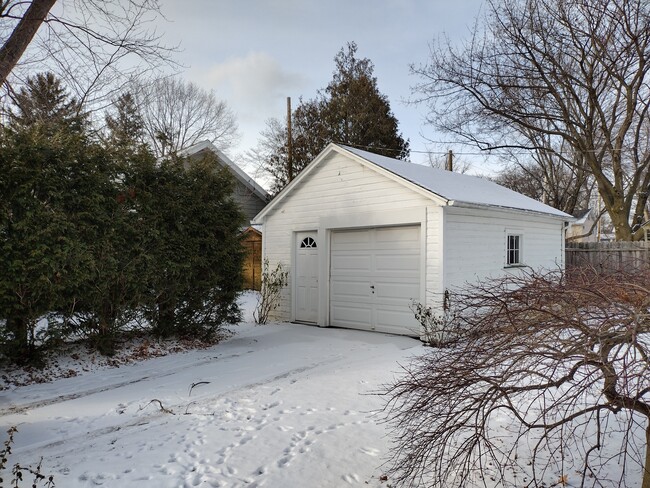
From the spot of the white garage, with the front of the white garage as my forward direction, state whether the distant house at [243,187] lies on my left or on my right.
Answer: on my right

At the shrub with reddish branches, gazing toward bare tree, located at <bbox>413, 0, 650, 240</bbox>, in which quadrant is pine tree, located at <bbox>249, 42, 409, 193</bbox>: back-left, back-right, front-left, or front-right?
front-left

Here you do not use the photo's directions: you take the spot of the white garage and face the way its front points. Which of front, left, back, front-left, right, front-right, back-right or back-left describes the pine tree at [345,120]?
back-right

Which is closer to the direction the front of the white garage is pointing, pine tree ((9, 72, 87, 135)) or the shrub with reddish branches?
the shrub with reddish branches

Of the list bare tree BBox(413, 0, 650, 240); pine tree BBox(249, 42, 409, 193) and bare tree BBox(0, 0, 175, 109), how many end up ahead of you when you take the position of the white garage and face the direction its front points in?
1

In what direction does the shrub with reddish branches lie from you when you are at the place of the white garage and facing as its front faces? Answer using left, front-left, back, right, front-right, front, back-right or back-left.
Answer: front-left

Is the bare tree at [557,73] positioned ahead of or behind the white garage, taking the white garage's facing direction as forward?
behind

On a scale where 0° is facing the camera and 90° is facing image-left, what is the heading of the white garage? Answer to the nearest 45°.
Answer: approximately 45°

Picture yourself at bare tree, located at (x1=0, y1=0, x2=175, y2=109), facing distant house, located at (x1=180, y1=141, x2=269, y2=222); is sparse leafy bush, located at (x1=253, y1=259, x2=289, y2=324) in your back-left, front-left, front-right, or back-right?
front-right

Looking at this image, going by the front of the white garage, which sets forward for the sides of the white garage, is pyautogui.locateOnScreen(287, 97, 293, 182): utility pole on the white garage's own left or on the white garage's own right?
on the white garage's own right

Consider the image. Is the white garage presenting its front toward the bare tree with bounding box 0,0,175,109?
yes

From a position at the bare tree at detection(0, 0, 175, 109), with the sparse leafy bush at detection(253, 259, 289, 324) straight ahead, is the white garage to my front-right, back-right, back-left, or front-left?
front-right

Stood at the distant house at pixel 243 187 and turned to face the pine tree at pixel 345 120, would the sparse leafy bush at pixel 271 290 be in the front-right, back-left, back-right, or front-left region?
back-right

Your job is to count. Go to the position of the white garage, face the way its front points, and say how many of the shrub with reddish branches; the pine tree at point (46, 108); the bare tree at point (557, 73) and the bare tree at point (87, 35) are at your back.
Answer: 1

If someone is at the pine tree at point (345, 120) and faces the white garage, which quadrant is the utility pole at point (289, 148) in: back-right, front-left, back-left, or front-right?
front-right
